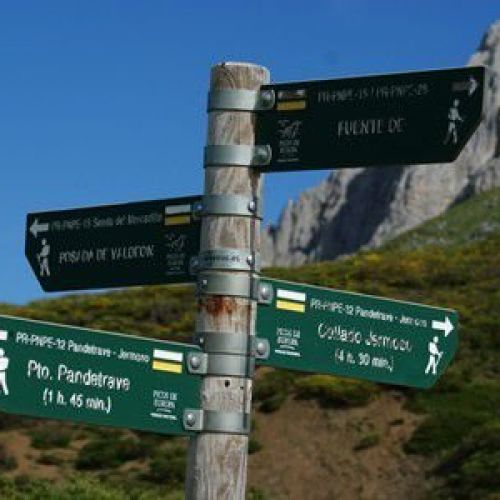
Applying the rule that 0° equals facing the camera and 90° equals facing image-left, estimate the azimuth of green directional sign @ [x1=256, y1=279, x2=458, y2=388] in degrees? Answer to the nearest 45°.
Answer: approximately 315°

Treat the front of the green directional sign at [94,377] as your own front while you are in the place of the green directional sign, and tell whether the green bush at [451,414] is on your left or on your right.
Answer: on your left

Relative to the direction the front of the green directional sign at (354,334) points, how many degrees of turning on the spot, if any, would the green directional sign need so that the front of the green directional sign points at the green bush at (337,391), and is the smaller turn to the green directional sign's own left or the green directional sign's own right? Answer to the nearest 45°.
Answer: approximately 135° to the green directional sign's own left

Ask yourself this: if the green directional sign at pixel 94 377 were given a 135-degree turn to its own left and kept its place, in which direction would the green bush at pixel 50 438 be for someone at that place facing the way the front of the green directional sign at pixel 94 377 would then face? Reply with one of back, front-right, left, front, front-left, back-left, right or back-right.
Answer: front

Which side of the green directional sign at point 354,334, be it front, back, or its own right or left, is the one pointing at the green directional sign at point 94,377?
right

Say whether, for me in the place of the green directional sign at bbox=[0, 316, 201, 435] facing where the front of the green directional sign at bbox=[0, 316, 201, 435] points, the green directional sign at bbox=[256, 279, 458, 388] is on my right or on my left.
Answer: on my left

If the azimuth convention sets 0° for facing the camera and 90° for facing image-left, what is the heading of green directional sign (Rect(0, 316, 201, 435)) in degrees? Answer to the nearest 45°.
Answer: approximately 315°

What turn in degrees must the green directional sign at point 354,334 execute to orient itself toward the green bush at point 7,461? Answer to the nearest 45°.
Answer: approximately 135° to its left
